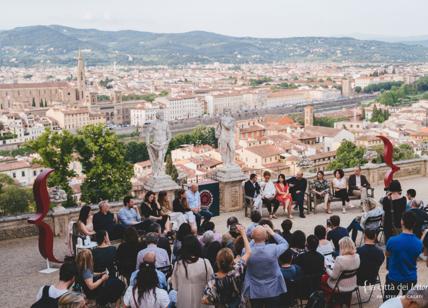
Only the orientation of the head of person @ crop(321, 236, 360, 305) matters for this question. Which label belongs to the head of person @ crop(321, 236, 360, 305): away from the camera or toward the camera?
away from the camera

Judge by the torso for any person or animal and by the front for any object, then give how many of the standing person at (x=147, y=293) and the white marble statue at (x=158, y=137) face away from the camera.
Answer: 1

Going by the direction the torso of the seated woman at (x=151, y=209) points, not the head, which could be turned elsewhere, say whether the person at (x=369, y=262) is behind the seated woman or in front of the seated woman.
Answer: in front

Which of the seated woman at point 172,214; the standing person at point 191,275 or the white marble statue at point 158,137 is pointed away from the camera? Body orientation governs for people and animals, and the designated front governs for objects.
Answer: the standing person

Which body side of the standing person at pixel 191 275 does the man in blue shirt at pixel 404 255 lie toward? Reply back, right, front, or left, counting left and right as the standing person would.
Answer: right

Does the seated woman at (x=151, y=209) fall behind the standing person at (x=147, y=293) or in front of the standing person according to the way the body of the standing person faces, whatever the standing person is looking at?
in front

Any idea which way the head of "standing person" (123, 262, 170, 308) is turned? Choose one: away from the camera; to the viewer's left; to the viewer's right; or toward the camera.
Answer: away from the camera

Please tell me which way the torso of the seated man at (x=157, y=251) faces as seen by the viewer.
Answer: away from the camera

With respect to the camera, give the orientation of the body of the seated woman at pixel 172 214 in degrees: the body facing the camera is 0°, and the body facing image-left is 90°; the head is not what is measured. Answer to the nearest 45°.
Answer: approximately 315°

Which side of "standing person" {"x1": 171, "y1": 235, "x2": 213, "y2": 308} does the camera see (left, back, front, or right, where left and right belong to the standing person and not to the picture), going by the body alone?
back

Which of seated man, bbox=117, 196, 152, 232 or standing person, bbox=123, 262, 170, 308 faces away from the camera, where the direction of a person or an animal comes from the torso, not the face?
the standing person

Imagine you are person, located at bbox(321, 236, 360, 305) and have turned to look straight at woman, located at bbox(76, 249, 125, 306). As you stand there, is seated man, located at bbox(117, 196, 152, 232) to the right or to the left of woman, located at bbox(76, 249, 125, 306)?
right

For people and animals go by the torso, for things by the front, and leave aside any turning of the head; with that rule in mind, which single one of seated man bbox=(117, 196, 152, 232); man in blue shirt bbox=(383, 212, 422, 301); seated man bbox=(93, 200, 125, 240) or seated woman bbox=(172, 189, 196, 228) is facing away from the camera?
the man in blue shirt
